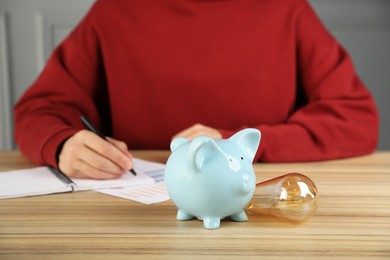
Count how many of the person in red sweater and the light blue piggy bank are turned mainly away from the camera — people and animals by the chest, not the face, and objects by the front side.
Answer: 0

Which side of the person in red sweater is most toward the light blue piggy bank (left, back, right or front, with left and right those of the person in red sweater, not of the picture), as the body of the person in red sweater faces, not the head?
front

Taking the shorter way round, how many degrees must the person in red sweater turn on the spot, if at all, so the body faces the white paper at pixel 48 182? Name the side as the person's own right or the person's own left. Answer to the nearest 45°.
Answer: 0° — they already face it

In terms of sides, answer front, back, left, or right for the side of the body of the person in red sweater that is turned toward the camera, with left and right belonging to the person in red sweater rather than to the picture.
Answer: front

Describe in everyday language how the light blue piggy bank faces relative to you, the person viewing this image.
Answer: facing the viewer and to the right of the viewer

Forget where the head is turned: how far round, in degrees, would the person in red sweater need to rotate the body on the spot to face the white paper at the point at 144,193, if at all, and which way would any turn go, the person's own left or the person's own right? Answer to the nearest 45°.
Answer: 0° — they already face it
